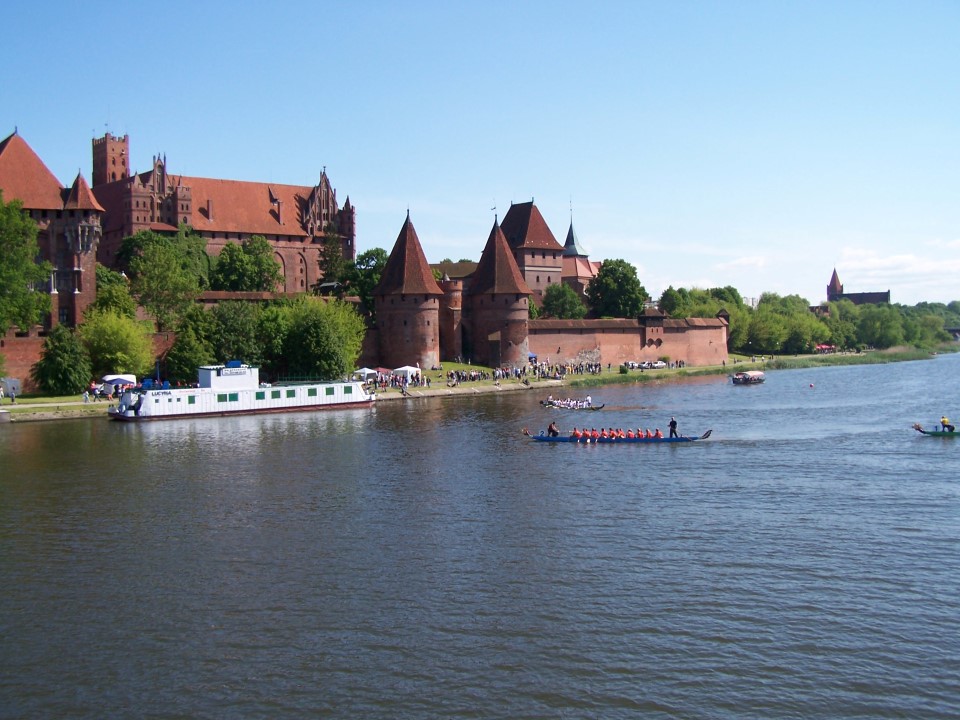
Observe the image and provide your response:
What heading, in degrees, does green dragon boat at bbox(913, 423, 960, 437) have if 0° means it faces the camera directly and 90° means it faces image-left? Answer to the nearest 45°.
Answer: approximately 90°

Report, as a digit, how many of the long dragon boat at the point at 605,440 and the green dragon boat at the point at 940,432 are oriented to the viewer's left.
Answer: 2

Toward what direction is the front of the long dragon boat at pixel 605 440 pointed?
to the viewer's left

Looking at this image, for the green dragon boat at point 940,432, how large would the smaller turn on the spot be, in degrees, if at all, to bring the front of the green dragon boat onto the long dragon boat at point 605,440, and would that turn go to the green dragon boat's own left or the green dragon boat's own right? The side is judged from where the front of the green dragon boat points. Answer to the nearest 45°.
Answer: approximately 45° to the green dragon boat's own left

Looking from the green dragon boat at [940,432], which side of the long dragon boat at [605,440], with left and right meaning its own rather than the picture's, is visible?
back
